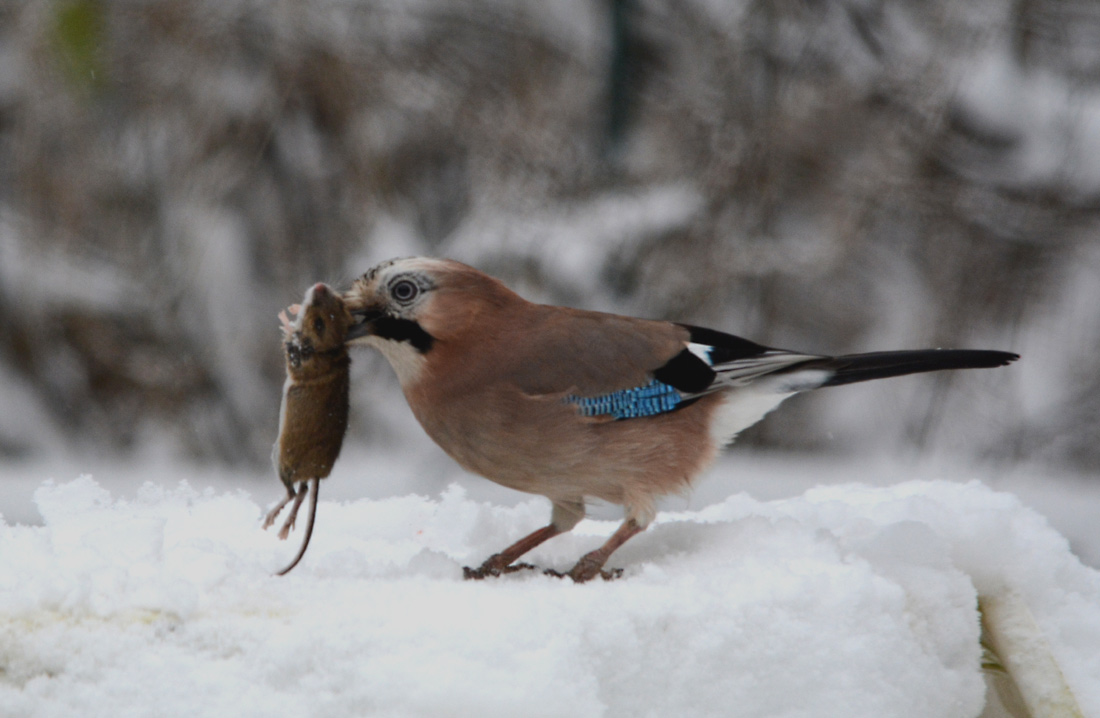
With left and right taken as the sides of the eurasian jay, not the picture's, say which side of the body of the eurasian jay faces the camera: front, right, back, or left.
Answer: left
